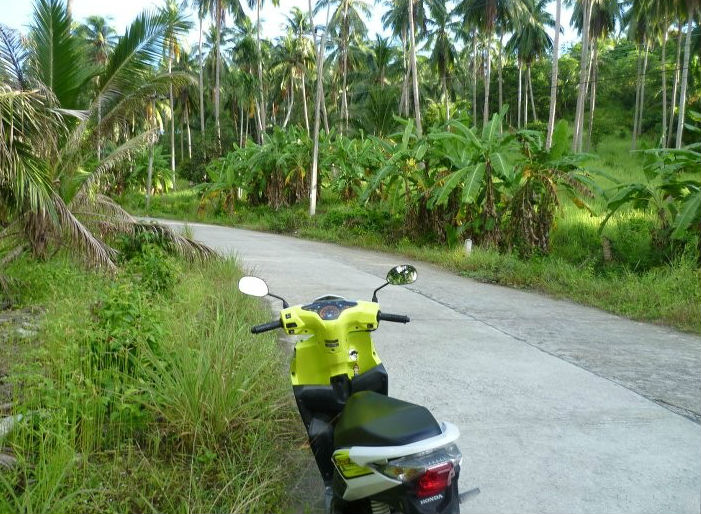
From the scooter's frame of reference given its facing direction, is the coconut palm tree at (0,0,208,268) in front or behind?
in front

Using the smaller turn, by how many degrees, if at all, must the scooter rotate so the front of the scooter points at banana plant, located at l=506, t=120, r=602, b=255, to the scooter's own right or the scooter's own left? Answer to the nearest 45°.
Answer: approximately 45° to the scooter's own right

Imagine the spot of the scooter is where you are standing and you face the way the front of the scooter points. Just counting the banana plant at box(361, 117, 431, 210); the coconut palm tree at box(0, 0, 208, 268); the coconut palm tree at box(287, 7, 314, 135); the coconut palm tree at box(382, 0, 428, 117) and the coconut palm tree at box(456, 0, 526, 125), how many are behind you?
0

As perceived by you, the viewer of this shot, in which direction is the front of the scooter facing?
facing away from the viewer and to the left of the viewer

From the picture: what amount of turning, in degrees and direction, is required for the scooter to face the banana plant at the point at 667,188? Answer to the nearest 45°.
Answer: approximately 90° to its right

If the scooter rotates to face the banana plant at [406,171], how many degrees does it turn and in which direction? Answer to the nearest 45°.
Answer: approximately 45° to its right

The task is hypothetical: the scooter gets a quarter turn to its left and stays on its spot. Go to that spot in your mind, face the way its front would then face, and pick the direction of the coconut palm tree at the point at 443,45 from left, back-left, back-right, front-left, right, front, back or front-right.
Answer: back-right

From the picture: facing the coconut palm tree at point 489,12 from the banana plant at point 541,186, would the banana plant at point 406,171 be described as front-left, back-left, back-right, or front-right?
front-left

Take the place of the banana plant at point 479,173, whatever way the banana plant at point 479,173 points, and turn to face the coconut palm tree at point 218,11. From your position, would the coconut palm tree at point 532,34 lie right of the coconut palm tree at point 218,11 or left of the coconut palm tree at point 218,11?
right
